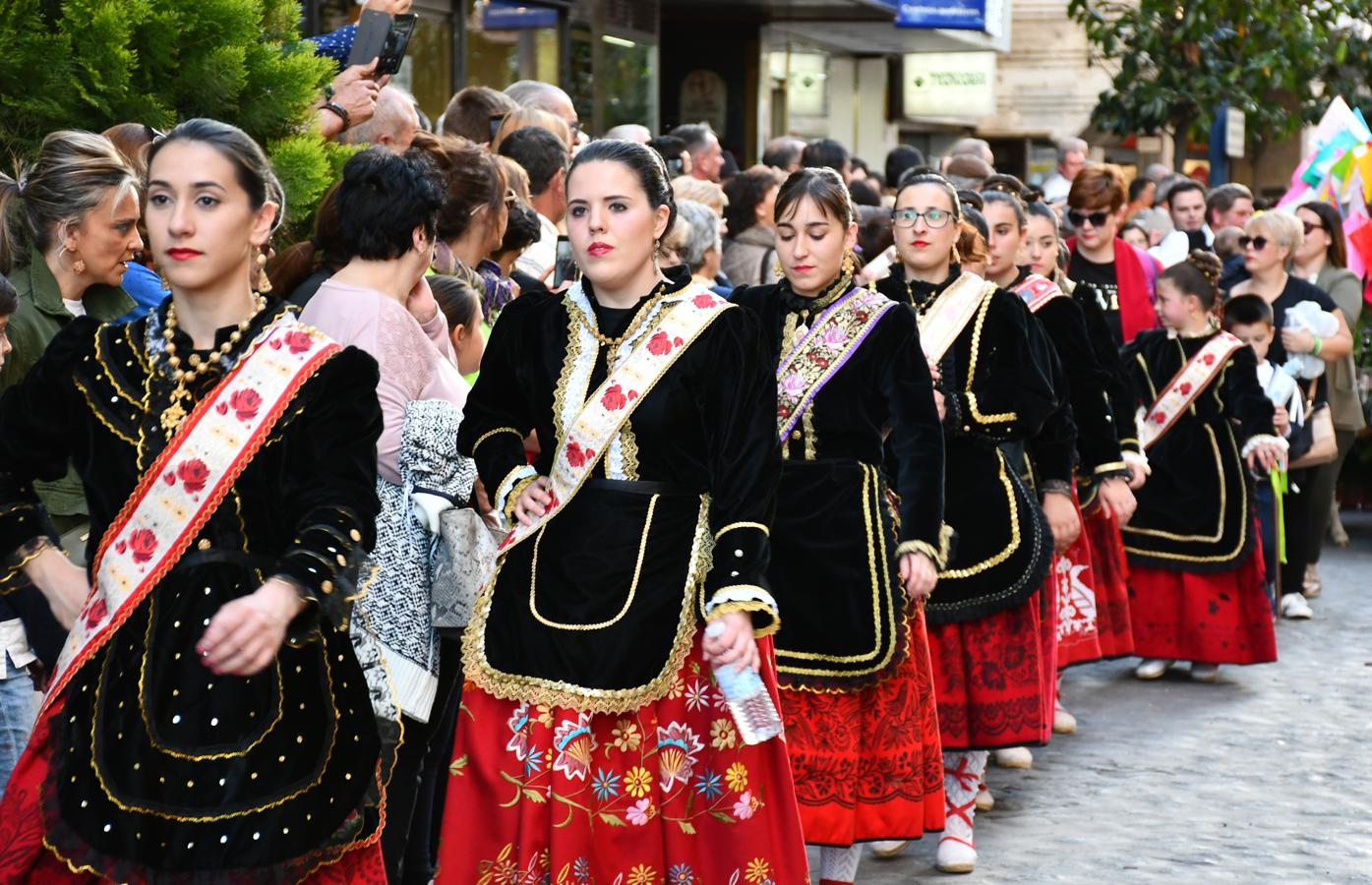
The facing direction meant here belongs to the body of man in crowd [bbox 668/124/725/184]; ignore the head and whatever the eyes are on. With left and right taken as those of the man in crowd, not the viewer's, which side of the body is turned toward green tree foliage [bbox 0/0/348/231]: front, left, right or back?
right

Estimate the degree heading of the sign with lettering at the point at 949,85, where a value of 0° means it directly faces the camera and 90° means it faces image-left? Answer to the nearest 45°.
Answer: approximately 0°

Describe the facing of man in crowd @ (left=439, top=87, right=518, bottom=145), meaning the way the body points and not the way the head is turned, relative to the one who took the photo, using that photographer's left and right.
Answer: facing away from the viewer and to the right of the viewer

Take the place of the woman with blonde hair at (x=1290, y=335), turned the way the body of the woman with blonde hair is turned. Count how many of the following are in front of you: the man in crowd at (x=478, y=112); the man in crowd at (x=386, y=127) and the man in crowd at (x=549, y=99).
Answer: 3

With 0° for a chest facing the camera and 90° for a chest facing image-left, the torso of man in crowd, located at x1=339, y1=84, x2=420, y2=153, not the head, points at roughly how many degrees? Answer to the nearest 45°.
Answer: approximately 270°

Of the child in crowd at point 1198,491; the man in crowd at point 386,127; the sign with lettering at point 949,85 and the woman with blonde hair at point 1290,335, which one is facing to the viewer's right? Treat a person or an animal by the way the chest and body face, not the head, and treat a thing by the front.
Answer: the man in crowd

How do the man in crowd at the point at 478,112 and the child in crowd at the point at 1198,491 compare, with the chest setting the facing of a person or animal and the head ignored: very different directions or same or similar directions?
very different directions
